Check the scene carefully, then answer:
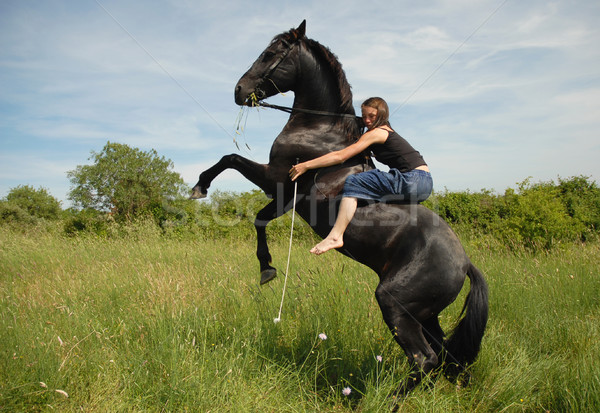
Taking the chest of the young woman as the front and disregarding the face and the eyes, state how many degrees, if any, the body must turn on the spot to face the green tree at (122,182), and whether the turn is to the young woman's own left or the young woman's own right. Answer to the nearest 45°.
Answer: approximately 45° to the young woman's own right

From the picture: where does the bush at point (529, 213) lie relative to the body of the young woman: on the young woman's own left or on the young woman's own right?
on the young woman's own right

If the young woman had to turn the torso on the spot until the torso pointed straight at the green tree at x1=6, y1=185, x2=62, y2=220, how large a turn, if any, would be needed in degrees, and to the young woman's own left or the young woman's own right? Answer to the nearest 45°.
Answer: approximately 45° to the young woman's own right

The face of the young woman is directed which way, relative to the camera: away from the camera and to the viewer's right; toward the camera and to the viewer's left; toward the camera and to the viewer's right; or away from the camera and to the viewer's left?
toward the camera and to the viewer's left

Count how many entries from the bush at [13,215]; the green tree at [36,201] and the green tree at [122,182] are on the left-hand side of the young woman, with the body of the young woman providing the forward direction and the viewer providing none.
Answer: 0

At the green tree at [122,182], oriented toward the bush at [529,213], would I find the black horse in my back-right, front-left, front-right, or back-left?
front-right

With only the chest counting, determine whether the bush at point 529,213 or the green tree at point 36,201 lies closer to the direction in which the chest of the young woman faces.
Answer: the green tree

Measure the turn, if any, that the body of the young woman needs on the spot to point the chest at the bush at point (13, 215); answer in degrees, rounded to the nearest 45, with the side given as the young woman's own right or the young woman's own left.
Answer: approximately 45° to the young woman's own right

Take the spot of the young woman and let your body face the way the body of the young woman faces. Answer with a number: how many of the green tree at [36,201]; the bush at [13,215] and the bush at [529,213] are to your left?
0

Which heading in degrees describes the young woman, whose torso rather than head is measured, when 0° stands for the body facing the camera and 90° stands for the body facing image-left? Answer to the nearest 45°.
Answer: approximately 90°

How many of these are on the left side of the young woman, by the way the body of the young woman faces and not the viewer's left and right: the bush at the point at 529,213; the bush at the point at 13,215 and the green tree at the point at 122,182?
0
